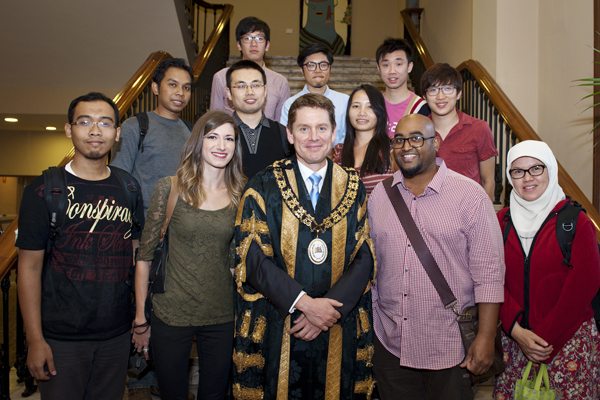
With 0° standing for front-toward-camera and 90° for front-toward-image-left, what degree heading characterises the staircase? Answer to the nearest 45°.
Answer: approximately 0°

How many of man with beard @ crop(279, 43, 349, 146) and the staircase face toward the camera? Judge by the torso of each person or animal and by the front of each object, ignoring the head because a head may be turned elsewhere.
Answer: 2

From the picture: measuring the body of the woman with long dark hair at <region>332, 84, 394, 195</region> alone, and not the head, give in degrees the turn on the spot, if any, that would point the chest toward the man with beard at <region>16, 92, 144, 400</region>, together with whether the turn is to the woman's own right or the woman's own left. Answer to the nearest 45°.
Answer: approximately 45° to the woman's own right

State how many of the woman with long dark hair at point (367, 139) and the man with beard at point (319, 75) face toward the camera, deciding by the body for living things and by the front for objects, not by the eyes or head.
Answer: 2

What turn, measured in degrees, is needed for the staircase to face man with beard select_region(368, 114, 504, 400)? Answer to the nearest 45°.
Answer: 0° — it already faces them

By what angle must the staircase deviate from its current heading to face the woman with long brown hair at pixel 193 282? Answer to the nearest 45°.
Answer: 0° — it already faces them

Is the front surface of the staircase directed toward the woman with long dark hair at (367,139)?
yes

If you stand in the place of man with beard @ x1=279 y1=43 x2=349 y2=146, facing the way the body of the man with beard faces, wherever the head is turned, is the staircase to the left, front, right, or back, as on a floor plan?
back

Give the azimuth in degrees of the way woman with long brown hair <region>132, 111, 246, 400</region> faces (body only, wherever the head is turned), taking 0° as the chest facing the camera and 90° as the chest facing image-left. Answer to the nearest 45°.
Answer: approximately 315°

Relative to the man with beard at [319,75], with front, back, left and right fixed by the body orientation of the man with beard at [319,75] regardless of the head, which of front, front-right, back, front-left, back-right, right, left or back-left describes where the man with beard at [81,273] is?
front-right

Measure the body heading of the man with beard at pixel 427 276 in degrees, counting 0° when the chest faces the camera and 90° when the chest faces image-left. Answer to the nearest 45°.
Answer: approximately 45°
